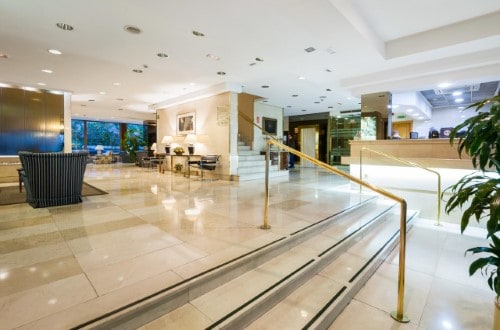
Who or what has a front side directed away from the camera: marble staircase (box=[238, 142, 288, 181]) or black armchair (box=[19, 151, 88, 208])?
the black armchair

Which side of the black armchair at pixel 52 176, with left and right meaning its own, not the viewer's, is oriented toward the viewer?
back

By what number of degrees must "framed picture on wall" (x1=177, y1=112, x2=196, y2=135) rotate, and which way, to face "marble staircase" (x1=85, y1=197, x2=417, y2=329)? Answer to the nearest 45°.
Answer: approximately 45° to its left

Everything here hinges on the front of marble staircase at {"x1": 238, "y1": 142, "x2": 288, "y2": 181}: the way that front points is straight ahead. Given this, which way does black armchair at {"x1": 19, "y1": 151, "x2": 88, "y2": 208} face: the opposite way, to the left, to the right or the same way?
the opposite way

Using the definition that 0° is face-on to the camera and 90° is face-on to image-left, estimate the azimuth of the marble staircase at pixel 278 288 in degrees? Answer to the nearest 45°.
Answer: approximately 315°

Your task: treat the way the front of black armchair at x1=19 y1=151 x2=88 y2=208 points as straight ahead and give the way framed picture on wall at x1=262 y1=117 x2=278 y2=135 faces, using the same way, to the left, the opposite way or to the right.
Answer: the opposite way

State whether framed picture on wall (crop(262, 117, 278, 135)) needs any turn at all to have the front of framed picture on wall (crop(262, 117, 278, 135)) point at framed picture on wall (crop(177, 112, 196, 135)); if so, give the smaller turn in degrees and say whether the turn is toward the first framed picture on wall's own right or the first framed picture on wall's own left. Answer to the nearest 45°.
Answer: approximately 90° to the first framed picture on wall's own right

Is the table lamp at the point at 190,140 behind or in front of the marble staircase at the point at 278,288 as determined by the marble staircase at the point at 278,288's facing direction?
behind

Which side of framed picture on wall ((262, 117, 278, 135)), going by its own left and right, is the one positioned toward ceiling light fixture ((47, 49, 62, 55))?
right
